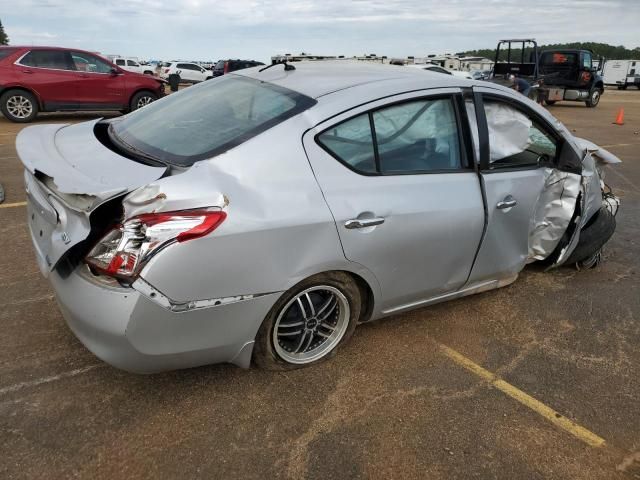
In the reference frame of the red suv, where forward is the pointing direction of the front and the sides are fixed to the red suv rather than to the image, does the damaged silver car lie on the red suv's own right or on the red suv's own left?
on the red suv's own right

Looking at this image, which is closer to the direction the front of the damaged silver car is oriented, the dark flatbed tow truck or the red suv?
the dark flatbed tow truck

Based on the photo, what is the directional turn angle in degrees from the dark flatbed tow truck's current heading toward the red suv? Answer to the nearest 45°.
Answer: approximately 180°

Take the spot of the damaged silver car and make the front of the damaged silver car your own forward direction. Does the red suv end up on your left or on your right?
on your left

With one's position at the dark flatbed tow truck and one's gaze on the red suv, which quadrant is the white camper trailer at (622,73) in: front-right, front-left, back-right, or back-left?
back-right

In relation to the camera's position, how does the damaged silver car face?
facing away from the viewer and to the right of the viewer

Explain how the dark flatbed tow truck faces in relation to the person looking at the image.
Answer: facing away from the viewer and to the right of the viewer
